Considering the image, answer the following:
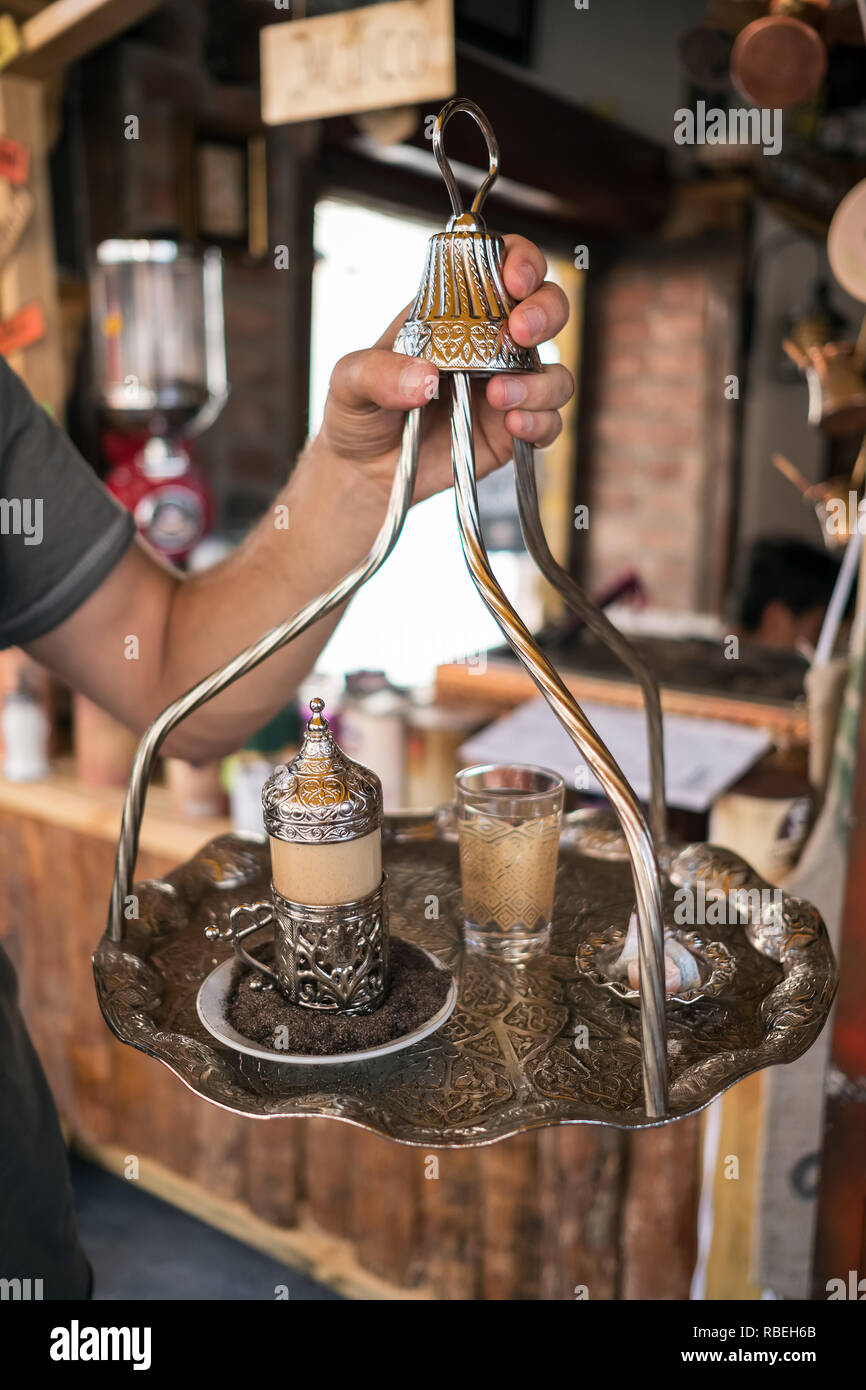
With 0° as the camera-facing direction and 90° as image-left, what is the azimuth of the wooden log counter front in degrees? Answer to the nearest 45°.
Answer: approximately 45°

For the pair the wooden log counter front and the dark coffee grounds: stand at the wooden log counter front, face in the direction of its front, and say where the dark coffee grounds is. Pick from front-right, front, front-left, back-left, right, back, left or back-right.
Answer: front-left

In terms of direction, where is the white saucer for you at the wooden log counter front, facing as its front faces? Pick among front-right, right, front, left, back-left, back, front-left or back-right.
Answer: front-left

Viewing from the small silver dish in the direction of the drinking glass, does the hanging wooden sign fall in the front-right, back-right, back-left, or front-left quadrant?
front-right
